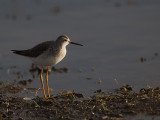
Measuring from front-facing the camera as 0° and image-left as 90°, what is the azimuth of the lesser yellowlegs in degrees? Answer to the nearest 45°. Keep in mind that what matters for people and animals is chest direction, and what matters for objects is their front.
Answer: approximately 270°
